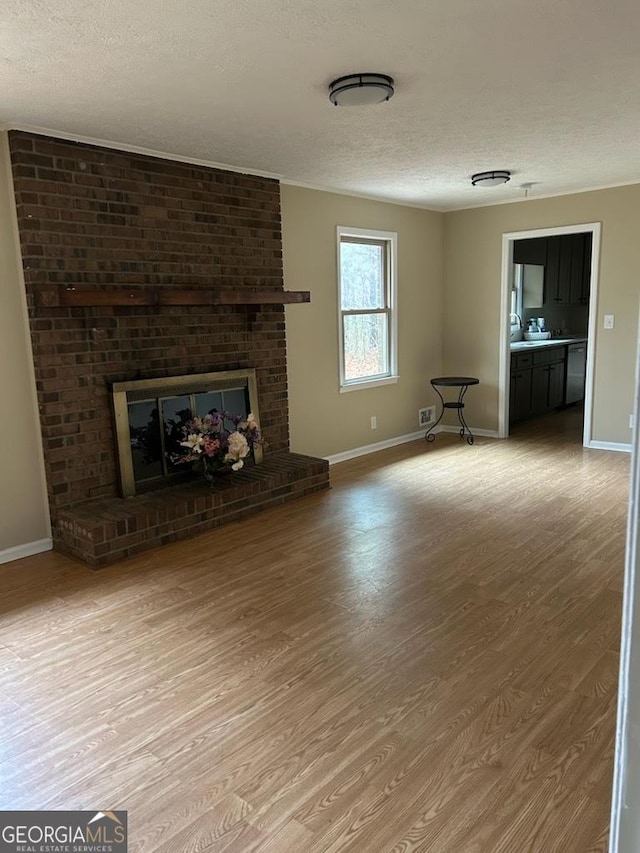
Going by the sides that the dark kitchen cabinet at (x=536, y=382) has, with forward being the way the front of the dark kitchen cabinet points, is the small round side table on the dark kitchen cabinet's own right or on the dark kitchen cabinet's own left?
on the dark kitchen cabinet's own right

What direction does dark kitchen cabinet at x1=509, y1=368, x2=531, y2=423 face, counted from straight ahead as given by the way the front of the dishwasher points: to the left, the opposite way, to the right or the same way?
the same way

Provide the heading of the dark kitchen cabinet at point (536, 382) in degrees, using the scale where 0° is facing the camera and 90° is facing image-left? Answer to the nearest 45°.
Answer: approximately 315°

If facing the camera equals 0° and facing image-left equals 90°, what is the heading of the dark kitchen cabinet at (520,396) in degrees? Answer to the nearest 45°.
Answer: approximately 315°

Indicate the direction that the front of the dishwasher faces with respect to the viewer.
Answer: facing the viewer and to the right of the viewer

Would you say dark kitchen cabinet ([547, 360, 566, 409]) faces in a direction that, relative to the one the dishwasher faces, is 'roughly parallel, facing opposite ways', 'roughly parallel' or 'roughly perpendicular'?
roughly parallel

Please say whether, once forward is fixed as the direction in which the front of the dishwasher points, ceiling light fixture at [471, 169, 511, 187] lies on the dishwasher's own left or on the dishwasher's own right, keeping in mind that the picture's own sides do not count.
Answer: on the dishwasher's own right

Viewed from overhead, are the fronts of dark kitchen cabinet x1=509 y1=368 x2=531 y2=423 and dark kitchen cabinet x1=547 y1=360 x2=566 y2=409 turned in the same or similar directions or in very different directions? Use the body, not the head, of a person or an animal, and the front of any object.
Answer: same or similar directions

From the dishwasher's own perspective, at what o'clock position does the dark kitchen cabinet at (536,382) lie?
The dark kitchen cabinet is roughly at 2 o'clock from the dishwasher.

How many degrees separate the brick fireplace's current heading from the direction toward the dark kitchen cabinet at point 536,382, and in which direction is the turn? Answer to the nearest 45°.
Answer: approximately 90° to its left

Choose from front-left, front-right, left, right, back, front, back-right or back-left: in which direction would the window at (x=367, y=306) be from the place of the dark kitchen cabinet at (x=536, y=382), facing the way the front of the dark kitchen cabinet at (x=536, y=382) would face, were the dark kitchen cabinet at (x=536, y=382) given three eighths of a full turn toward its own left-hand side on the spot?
back-left

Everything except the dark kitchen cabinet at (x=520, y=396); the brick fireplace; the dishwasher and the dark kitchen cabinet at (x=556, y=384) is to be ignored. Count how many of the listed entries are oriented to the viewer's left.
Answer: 0

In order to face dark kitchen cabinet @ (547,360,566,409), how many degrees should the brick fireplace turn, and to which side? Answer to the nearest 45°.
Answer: approximately 90° to its left

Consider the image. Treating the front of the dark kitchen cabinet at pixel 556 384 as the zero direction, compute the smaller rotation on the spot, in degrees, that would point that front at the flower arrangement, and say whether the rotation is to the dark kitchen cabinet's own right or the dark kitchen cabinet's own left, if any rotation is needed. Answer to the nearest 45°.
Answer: approximately 90° to the dark kitchen cabinet's own right

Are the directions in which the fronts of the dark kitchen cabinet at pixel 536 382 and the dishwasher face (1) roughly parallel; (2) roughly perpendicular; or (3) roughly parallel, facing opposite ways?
roughly parallel

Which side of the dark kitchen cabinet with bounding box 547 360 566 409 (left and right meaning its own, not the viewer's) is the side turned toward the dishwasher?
left

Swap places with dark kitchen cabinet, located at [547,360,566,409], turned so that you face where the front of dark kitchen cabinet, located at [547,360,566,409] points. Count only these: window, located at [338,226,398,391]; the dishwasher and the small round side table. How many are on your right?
2
